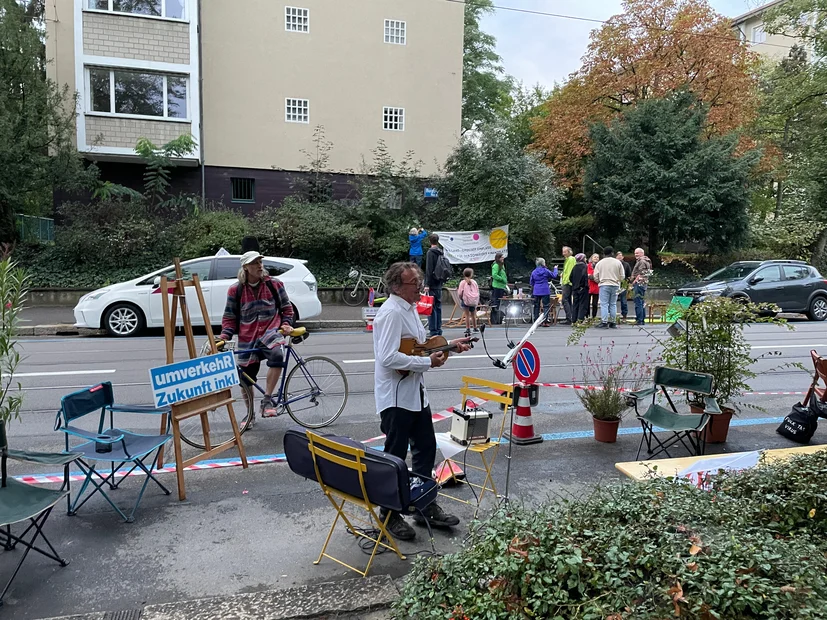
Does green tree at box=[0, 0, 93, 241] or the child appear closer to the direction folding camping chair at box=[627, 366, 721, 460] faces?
the green tree

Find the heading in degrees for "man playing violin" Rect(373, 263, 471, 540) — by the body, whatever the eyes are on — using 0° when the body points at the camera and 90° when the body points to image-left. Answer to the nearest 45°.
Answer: approximately 270°

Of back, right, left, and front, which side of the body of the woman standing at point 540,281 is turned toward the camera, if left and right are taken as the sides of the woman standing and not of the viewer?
back

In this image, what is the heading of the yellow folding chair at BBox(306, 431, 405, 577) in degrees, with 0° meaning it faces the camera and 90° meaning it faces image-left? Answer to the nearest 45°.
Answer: approximately 225°

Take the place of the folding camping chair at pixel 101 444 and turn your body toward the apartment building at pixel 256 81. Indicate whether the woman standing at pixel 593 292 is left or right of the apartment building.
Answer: right

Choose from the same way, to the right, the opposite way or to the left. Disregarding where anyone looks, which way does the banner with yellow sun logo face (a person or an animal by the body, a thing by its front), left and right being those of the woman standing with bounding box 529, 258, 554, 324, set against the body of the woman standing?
the opposite way

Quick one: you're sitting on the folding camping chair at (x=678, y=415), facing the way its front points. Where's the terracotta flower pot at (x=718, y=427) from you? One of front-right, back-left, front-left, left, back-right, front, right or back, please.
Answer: back

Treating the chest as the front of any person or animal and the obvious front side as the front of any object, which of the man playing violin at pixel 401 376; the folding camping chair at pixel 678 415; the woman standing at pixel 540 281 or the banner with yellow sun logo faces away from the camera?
the woman standing

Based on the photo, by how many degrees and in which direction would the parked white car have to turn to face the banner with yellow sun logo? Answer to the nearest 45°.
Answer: approximately 135° to its right

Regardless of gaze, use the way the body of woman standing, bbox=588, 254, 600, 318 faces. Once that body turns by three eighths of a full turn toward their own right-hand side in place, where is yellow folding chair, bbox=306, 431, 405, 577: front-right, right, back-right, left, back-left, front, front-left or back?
back-left

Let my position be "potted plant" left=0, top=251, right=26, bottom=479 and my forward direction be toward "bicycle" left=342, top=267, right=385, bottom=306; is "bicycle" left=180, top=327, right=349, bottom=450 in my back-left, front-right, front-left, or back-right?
front-right

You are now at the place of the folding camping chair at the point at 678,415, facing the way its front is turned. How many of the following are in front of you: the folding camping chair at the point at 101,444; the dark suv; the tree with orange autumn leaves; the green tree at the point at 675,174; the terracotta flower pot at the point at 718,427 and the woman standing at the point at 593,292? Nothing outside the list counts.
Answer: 1

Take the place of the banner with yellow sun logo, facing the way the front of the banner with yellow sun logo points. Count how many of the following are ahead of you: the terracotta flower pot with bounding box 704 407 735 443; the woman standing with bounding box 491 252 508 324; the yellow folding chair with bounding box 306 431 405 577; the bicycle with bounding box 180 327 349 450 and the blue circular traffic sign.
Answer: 5

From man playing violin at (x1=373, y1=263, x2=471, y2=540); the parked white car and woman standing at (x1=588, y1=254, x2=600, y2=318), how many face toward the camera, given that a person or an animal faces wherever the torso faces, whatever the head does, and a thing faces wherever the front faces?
1

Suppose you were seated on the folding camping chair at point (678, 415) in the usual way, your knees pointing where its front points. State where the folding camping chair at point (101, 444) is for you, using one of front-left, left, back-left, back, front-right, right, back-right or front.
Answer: front

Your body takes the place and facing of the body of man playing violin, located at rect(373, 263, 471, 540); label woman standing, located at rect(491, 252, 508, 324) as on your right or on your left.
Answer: on your left

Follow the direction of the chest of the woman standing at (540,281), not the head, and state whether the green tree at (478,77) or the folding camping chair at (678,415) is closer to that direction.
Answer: the green tree

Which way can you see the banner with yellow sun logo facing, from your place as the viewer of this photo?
facing the viewer
